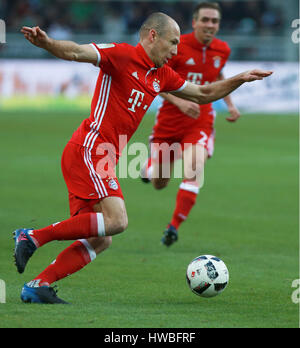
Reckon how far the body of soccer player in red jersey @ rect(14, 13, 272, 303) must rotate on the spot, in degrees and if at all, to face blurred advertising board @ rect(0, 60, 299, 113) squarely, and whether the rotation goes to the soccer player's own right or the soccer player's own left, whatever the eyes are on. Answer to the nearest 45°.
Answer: approximately 135° to the soccer player's own left

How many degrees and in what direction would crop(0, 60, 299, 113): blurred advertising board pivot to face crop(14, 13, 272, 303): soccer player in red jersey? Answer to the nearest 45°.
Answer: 0° — it already faces them

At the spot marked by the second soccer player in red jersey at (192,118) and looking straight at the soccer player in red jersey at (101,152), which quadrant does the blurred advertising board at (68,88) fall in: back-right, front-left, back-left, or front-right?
back-right

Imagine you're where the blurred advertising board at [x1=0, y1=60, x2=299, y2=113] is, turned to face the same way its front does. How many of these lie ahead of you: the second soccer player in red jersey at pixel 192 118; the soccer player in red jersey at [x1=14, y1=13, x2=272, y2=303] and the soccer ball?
3

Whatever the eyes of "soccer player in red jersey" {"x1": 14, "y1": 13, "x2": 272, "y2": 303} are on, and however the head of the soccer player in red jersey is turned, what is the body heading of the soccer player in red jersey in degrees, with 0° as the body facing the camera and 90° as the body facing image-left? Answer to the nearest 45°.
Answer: approximately 315°

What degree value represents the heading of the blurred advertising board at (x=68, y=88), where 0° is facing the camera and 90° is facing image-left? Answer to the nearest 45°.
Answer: approximately 0°
